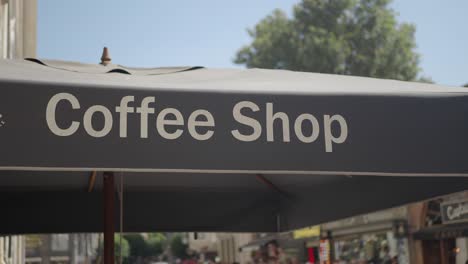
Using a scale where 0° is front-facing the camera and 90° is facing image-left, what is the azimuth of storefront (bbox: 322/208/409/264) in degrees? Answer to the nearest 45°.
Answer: approximately 45°

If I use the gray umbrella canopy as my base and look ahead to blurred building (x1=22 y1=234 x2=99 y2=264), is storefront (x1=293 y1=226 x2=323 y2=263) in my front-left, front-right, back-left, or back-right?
front-right

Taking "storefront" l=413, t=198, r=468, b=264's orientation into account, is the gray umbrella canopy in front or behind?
in front

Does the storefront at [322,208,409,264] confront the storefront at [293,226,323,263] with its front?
no

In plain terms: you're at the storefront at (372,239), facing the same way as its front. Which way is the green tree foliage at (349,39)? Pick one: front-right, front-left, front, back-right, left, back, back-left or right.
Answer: back-right

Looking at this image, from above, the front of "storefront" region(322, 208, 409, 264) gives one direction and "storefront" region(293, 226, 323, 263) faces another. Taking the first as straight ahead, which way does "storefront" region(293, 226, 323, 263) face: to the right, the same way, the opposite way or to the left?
the same way

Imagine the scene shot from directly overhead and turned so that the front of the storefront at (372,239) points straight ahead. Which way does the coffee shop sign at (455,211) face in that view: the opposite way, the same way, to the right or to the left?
the same way

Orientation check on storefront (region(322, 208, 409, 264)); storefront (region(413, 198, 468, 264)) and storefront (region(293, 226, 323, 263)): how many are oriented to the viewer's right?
0

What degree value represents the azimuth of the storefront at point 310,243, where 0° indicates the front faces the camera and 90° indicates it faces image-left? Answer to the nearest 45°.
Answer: approximately 45°

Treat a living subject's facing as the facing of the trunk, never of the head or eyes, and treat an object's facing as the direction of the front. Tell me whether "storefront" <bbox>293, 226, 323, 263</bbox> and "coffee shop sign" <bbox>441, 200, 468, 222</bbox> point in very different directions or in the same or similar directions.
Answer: same or similar directions

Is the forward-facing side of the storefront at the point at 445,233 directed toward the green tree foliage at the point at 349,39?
no

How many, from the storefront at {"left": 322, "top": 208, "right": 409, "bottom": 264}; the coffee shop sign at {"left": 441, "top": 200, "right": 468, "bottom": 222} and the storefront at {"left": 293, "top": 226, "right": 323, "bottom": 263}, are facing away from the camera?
0

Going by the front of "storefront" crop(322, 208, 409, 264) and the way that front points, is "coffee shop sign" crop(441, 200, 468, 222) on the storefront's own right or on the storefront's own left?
on the storefront's own left

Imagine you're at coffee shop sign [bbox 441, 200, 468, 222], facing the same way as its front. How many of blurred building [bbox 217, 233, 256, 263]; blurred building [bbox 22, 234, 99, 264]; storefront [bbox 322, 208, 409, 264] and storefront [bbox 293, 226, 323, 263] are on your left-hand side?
0
